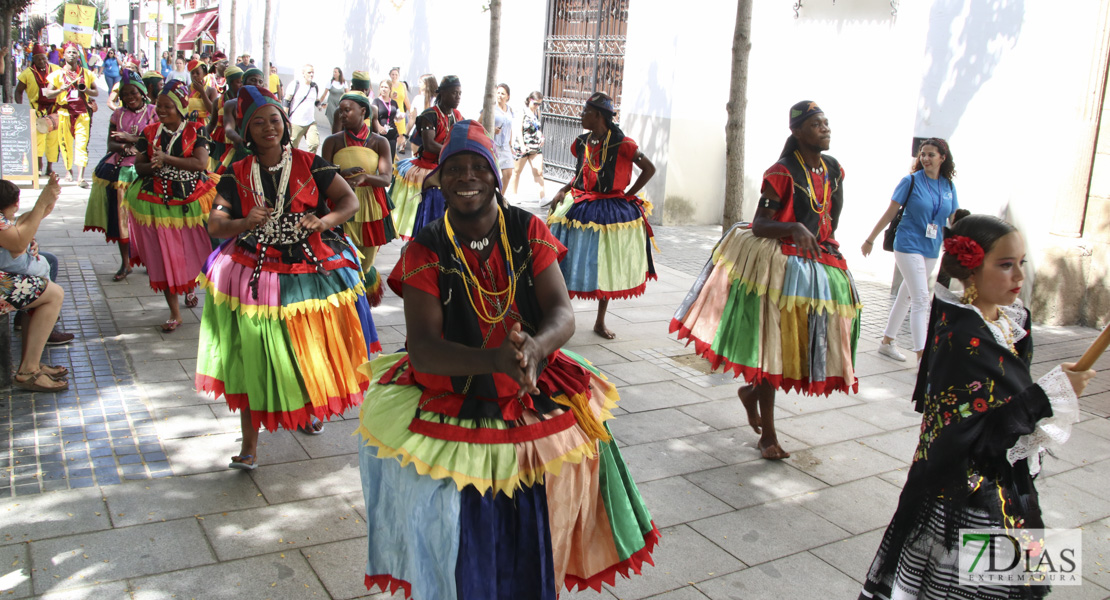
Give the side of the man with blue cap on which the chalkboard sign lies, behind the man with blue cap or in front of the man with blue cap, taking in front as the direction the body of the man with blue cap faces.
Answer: behind

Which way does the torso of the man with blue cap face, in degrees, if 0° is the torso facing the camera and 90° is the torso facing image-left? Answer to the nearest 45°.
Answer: approximately 0°

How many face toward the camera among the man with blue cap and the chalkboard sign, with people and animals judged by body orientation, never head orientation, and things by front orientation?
2

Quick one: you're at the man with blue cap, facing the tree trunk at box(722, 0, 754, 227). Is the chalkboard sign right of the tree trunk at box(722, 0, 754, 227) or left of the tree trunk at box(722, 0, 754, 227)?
left

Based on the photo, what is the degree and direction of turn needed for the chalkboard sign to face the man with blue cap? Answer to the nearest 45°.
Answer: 0° — it already faces them

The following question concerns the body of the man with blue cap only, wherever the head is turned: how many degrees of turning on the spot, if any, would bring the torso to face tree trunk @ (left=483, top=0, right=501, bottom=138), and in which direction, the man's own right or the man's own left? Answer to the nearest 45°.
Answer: approximately 180°

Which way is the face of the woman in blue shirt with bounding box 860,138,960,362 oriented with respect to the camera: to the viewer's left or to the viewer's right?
to the viewer's left
